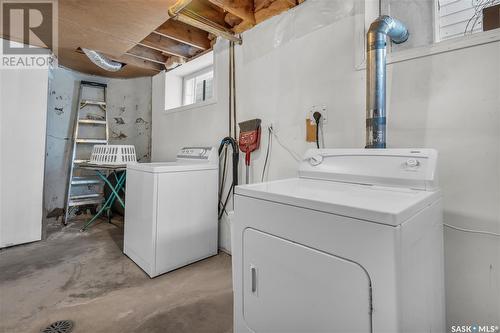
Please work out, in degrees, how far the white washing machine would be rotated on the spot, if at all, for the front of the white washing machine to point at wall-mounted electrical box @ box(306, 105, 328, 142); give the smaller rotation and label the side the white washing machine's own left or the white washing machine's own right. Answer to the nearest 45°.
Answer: approximately 90° to the white washing machine's own left

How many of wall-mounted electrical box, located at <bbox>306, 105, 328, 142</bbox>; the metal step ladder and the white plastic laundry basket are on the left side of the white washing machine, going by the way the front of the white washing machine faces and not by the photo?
1

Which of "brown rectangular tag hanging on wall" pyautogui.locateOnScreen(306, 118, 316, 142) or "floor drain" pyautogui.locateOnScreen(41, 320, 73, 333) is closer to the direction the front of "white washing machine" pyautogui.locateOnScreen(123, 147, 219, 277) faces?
the floor drain

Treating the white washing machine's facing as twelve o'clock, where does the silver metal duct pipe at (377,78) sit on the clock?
The silver metal duct pipe is roughly at 9 o'clock from the white washing machine.

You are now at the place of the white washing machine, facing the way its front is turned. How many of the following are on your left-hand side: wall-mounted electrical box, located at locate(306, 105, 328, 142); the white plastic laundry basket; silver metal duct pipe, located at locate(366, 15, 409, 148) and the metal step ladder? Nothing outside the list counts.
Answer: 2

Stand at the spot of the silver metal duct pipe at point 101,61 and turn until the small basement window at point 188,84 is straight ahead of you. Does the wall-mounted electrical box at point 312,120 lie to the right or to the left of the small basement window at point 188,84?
right

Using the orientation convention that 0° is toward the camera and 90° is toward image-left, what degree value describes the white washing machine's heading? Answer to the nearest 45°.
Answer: approximately 45°

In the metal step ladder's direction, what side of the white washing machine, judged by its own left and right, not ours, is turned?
right

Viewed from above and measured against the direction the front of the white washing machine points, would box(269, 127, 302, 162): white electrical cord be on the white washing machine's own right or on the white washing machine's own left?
on the white washing machine's own left

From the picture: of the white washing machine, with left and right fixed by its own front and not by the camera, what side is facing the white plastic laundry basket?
right

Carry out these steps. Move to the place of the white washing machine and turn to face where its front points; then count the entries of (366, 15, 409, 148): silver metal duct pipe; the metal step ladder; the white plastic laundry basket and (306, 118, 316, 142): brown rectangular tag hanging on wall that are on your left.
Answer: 2
